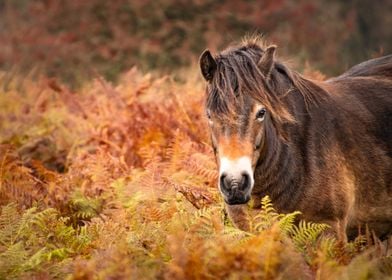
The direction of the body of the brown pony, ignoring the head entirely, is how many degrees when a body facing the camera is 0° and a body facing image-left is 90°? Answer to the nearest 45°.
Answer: approximately 45°
